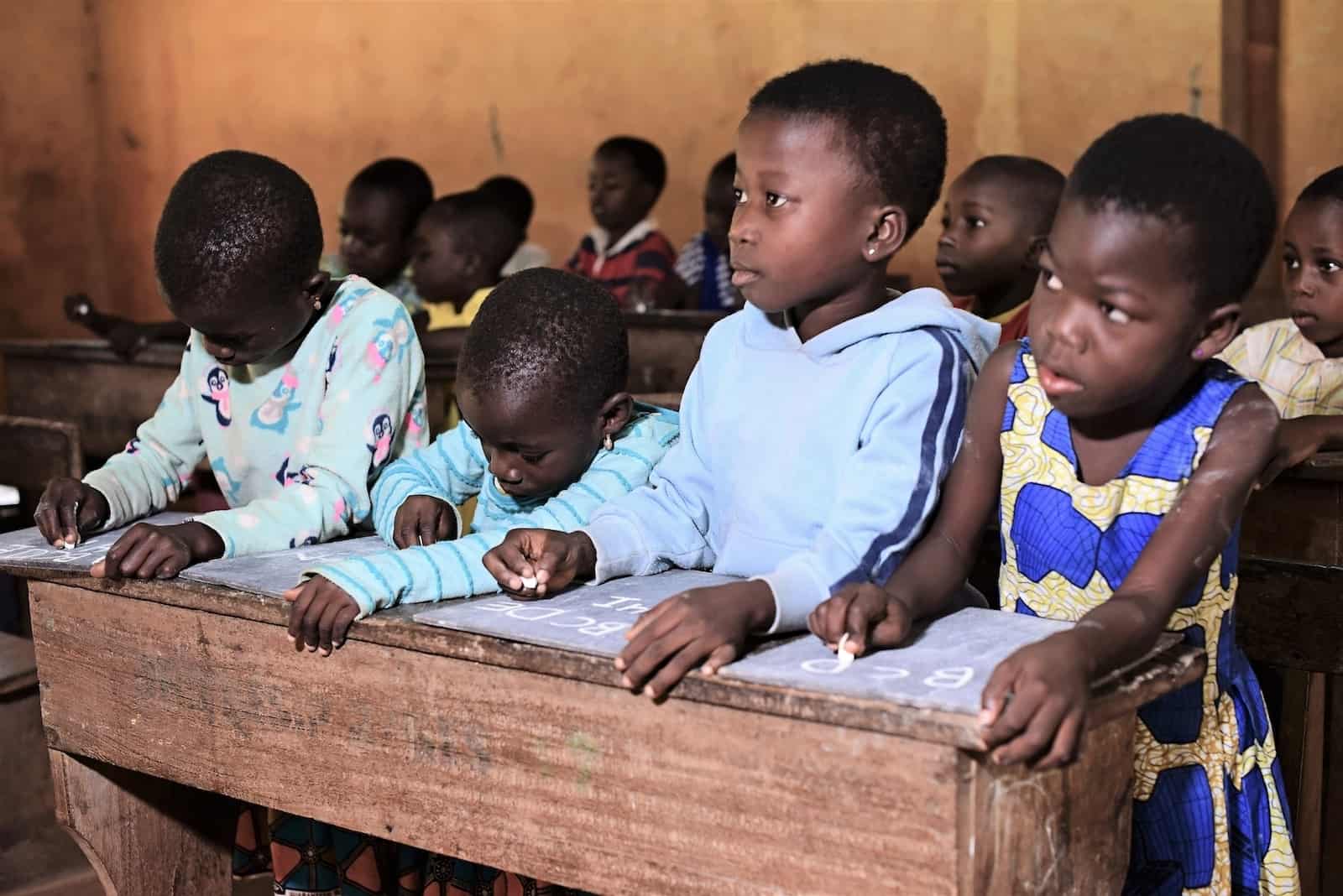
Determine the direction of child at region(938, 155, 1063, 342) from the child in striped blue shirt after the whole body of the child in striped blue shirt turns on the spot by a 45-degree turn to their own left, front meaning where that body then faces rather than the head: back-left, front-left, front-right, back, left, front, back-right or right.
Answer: back-left

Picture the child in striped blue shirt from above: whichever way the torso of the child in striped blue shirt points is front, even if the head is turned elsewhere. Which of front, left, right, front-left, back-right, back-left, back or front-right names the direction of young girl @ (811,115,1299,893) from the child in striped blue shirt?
left

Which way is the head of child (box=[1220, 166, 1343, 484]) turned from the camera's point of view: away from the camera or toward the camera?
toward the camera

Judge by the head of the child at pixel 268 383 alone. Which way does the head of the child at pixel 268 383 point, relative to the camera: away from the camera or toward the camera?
toward the camera

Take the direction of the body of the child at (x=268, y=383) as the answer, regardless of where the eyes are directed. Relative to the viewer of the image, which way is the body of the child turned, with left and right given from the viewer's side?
facing the viewer and to the left of the viewer

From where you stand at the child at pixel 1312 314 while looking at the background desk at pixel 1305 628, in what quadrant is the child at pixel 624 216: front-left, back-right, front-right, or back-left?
back-right

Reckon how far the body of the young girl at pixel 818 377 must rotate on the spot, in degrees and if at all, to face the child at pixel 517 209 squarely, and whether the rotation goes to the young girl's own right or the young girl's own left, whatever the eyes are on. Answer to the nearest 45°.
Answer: approximately 135° to the young girl's own right

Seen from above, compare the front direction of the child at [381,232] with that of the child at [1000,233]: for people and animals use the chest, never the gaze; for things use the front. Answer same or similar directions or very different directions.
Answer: same or similar directions

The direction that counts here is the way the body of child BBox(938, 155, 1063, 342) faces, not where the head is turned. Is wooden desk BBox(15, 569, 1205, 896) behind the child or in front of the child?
in front

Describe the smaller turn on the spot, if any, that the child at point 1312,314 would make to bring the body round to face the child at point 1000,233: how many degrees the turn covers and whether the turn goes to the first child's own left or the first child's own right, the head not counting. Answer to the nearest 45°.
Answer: approximately 90° to the first child's own right

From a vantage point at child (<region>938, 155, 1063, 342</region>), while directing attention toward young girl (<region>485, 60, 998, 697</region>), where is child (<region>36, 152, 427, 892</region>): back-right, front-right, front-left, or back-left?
front-right

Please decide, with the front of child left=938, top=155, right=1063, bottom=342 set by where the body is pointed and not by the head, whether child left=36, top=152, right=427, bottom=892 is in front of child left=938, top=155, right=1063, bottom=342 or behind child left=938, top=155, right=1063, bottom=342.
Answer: in front

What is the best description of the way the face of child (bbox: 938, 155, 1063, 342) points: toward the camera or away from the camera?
toward the camera

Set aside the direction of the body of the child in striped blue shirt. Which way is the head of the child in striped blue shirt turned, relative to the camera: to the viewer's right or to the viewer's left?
to the viewer's left
